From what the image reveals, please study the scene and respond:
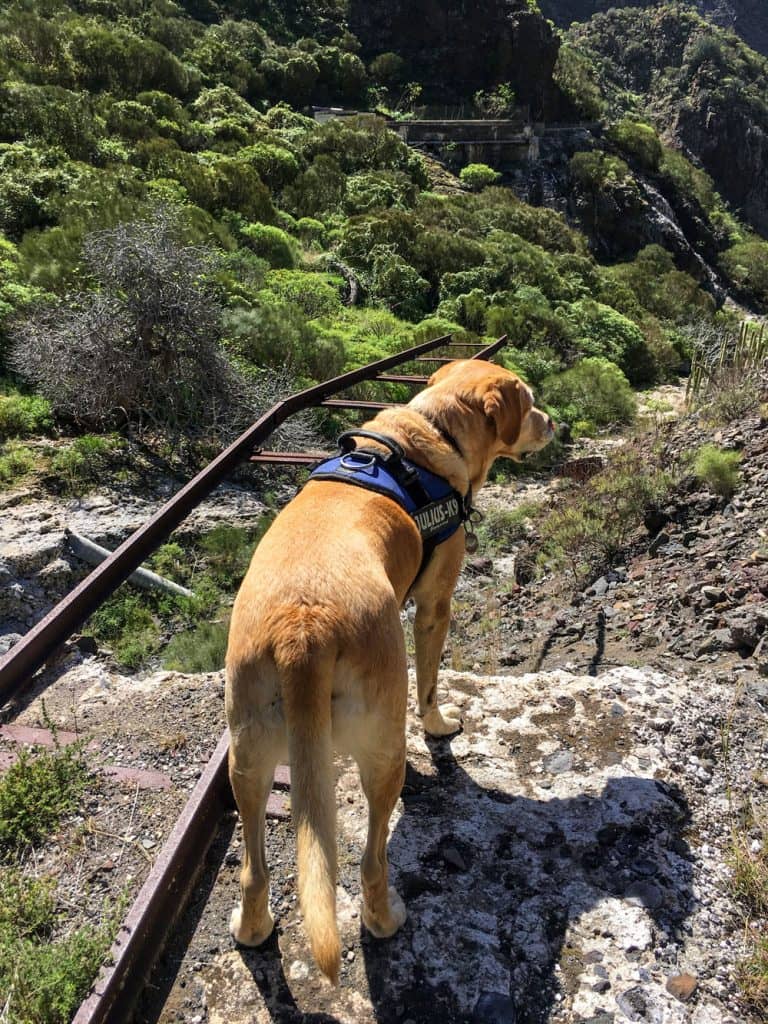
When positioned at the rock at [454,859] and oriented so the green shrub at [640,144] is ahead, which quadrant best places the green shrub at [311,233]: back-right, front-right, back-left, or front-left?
front-left

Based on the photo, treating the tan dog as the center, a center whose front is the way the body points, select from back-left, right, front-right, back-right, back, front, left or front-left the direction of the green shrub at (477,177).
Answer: front-left

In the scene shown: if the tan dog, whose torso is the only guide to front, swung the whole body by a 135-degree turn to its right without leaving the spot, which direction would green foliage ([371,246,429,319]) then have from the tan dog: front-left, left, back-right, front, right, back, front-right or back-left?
back

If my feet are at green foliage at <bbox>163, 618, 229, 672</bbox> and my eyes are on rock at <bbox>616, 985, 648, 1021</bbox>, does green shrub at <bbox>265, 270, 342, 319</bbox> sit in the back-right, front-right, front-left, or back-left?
back-left

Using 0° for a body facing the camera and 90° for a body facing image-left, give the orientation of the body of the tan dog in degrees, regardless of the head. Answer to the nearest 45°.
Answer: approximately 225°

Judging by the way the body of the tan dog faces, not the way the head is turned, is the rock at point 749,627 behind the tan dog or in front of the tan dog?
in front

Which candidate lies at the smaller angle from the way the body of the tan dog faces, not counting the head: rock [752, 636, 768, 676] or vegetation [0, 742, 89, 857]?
the rock

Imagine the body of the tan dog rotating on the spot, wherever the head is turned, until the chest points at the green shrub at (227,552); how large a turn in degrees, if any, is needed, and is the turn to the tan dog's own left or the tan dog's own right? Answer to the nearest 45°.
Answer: approximately 45° to the tan dog's own left

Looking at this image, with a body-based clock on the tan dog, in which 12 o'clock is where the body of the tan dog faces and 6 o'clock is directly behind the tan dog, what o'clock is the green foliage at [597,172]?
The green foliage is roughly at 11 o'clock from the tan dog.

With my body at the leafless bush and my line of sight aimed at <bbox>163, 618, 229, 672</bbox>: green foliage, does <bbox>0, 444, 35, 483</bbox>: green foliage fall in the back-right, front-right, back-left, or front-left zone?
front-right

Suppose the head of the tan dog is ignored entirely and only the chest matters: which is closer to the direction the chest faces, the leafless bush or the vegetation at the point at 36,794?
the leafless bush
